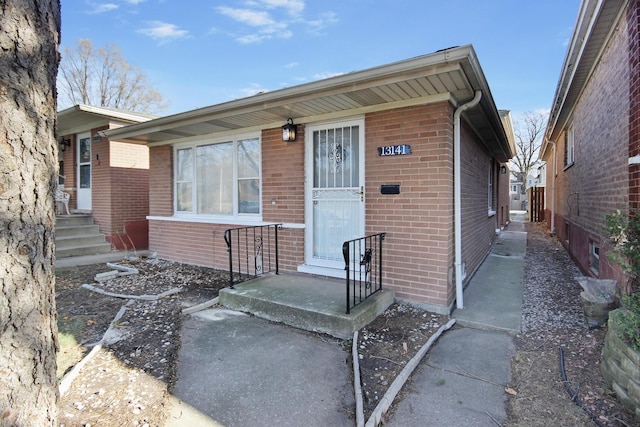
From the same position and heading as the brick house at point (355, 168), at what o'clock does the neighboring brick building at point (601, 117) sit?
The neighboring brick building is roughly at 8 o'clock from the brick house.

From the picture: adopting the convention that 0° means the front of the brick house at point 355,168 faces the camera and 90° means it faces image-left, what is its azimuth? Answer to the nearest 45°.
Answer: approximately 45°

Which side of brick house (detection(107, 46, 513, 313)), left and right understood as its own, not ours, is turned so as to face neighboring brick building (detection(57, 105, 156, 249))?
right

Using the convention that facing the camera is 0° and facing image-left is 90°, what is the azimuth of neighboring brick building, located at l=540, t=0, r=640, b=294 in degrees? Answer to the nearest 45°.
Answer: approximately 0°

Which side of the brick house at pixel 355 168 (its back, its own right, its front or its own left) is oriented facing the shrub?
left

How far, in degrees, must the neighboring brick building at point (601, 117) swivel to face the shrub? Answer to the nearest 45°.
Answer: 0° — it already faces it

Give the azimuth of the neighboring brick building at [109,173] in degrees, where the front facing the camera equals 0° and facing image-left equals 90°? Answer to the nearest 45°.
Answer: approximately 45°

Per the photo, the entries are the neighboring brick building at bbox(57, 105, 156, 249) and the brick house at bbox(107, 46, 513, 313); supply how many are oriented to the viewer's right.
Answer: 0

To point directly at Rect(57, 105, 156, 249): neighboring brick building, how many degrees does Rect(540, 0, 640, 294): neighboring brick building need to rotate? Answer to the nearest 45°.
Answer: approximately 90° to its right
